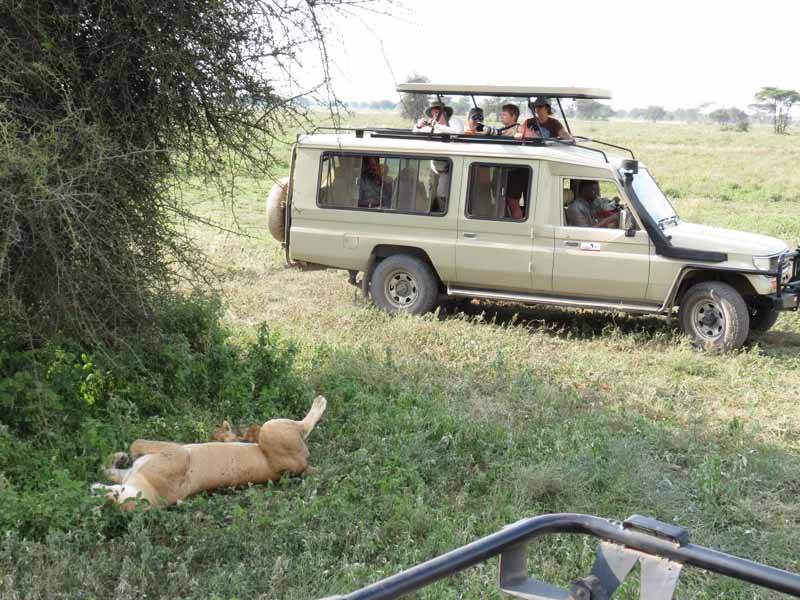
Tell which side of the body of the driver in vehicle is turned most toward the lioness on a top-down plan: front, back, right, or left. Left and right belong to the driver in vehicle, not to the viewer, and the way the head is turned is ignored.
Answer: right

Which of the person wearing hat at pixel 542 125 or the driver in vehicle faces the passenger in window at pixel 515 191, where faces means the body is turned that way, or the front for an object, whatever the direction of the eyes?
the person wearing hat

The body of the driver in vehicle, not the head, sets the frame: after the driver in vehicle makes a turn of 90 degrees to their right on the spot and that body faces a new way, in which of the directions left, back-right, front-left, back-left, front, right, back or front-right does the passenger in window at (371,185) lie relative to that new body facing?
right

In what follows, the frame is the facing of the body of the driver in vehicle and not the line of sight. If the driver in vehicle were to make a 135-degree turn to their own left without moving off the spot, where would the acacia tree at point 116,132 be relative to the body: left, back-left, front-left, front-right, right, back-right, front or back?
left

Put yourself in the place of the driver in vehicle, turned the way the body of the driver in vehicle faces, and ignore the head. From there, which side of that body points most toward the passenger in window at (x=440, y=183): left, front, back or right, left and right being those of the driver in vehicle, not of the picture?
back

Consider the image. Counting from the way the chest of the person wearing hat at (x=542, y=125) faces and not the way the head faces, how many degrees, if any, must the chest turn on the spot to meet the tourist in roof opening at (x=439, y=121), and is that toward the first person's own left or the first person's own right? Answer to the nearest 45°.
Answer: approximately 90° to the first person's own right

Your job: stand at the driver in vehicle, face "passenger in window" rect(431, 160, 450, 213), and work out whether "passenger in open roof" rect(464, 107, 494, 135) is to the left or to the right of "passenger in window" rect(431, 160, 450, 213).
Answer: right

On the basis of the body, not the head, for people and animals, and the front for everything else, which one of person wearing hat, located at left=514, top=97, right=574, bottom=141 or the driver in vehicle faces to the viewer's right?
the driver in vehicle

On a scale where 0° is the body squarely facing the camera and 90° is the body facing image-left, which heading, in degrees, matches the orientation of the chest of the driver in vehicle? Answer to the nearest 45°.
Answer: approximately 270°

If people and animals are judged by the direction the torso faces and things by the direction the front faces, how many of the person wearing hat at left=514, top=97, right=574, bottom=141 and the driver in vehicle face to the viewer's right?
1

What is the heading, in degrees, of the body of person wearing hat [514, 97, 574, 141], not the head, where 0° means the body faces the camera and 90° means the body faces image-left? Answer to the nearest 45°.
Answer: approximately 0°

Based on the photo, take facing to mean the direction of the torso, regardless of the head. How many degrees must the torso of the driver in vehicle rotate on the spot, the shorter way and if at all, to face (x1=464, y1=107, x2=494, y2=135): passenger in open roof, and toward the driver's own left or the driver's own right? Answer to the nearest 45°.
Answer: approximately 135° to the driver's own left
